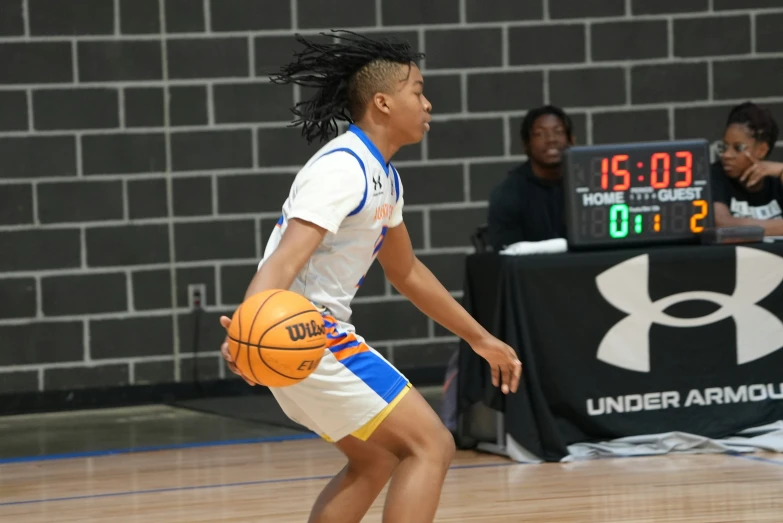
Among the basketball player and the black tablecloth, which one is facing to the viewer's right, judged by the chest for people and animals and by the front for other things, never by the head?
the basketball player

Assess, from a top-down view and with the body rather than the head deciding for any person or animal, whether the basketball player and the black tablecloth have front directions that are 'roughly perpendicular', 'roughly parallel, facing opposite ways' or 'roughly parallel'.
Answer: roughly perpendicular

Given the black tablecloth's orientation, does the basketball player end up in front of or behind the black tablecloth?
in front

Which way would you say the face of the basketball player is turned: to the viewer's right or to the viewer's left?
to the viewer's right

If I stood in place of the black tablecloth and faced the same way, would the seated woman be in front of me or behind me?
behind

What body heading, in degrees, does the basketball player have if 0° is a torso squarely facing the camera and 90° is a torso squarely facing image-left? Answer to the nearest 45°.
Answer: approximately 270°

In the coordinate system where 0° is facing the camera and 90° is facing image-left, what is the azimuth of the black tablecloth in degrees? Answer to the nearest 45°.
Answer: approximately 0°

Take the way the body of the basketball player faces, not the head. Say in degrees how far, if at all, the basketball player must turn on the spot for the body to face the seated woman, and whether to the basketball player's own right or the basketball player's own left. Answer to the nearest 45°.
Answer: approximately 45° to the basketball player's own left

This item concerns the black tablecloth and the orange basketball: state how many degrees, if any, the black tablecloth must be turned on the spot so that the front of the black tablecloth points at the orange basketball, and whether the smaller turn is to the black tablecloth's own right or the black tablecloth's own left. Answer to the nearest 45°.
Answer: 0° — it already faces it

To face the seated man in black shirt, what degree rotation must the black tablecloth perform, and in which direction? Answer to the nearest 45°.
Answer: approximately 135° to its right

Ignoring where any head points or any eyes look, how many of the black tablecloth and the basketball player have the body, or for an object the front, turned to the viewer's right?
1
